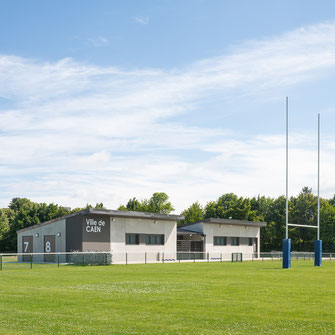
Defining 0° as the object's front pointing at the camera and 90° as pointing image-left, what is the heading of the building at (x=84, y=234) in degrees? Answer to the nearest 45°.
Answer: approximately 315°
